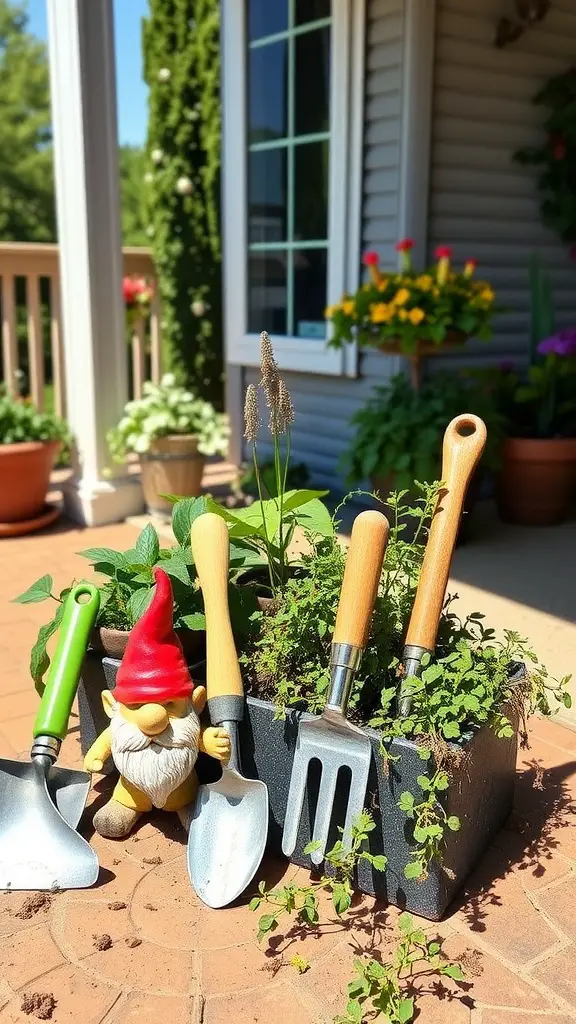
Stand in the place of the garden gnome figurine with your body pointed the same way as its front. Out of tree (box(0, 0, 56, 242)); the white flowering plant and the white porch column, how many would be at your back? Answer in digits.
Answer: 3

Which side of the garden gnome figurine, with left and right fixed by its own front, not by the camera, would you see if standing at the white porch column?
back

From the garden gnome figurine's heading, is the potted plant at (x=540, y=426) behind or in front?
behind

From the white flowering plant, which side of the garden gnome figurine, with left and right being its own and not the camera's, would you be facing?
back

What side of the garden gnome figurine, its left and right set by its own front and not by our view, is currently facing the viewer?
front

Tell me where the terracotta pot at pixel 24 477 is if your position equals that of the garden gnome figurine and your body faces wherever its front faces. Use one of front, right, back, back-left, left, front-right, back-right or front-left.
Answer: back

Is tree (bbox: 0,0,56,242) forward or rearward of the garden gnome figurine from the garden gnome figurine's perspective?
rearward

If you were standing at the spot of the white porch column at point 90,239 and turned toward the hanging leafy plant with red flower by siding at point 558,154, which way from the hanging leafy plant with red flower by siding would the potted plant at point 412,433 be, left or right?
right

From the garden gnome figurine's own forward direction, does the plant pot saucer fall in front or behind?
behind

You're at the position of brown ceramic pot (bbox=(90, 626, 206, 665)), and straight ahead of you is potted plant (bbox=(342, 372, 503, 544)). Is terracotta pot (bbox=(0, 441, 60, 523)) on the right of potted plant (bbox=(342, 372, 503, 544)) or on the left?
left

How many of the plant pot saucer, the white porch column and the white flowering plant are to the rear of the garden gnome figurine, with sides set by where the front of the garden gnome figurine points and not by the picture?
3
